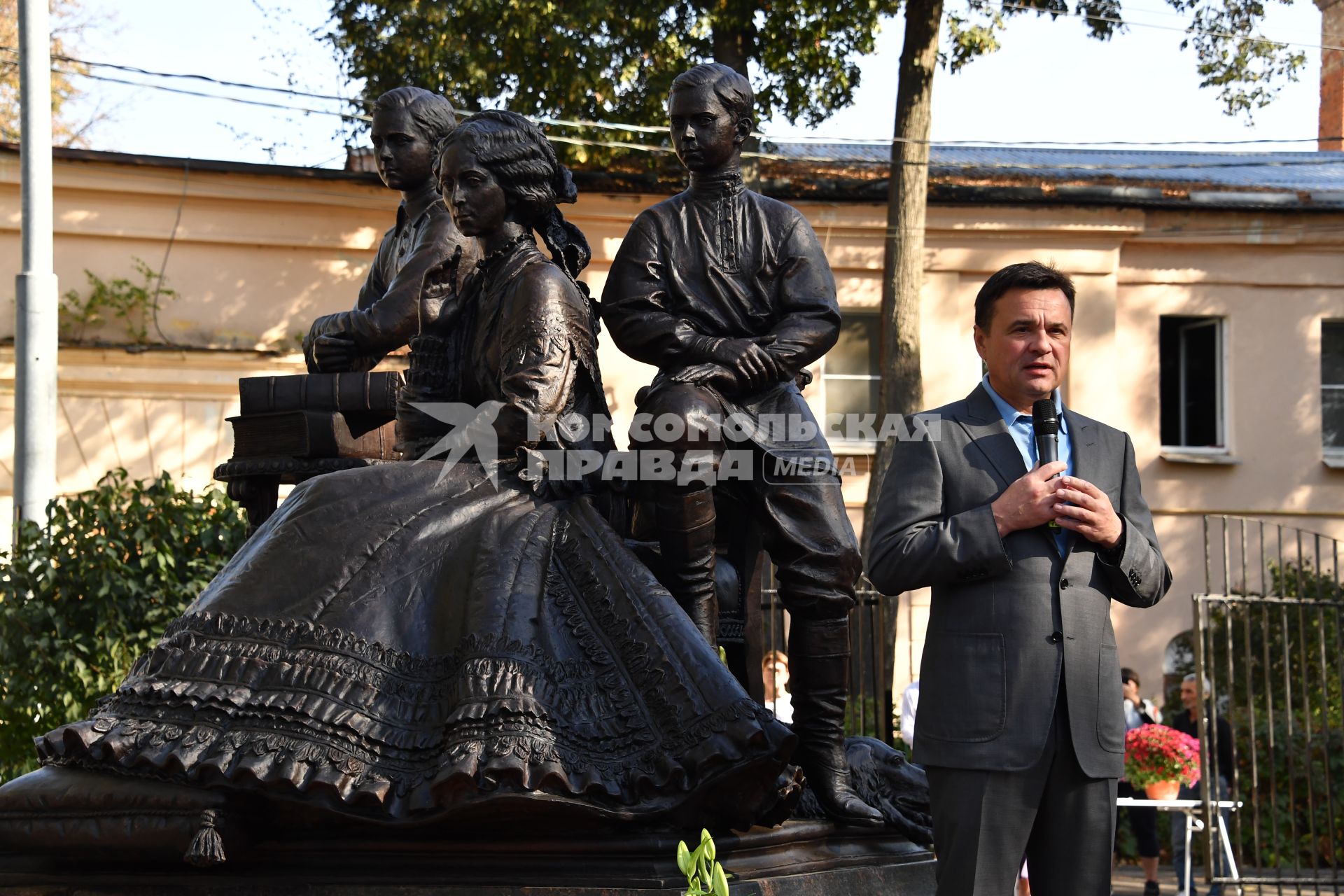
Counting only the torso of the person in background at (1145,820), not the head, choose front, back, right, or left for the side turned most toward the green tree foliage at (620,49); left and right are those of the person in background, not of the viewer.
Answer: right

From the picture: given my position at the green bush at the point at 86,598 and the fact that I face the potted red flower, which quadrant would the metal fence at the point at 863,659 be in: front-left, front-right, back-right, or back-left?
front-left

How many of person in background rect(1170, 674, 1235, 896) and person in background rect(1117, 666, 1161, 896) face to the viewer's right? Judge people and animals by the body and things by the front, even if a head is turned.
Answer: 0

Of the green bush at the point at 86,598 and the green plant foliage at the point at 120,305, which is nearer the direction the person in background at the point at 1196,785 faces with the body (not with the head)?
the green bush

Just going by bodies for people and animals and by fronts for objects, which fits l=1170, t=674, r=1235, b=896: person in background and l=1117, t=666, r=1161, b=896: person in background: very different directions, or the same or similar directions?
same or similar directions

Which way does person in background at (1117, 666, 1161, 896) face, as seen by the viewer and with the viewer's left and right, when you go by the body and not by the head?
facing the viewer and to the left of the viewer

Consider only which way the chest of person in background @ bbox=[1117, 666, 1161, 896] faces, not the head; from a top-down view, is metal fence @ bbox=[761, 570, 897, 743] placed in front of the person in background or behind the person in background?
in front

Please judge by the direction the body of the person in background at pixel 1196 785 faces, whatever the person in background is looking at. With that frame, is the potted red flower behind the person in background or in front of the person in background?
in front
